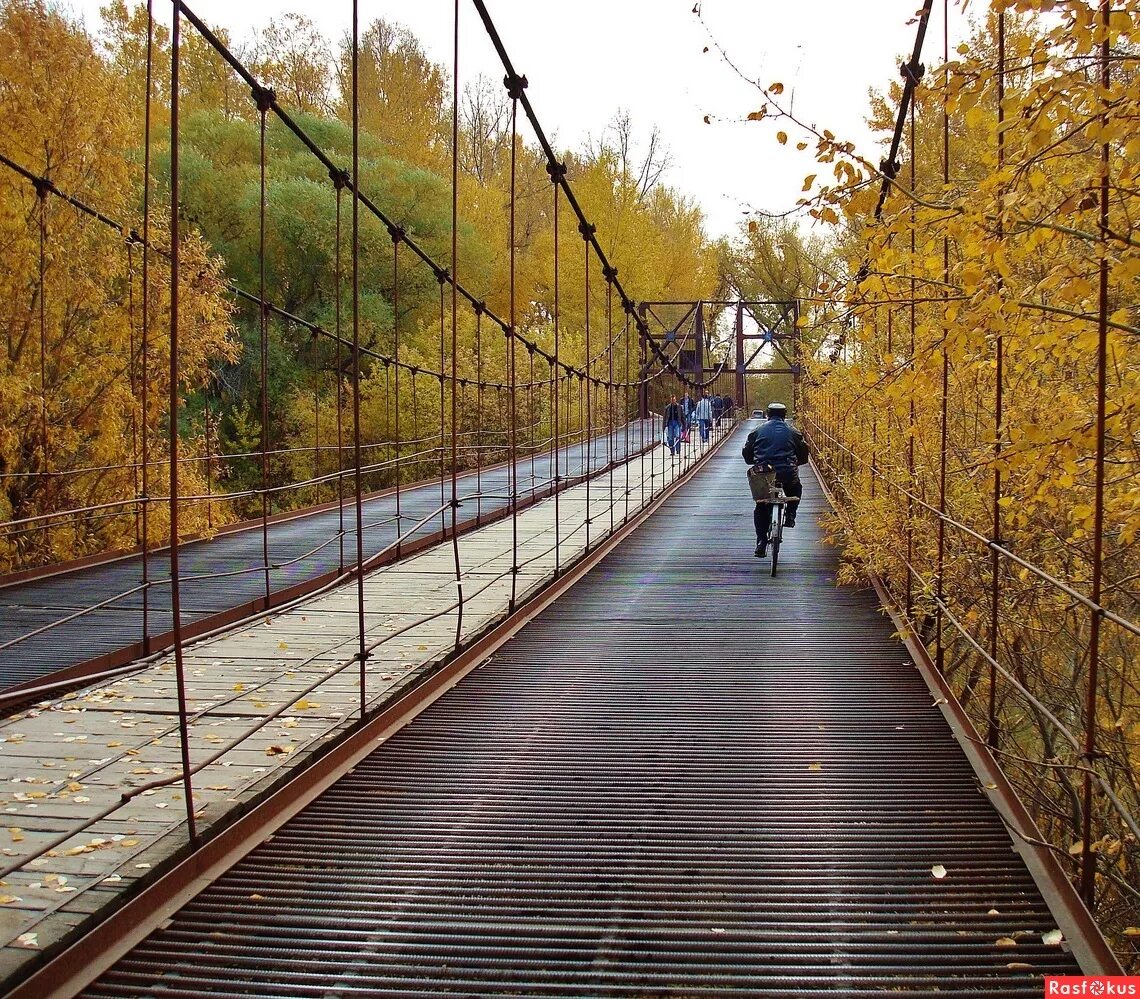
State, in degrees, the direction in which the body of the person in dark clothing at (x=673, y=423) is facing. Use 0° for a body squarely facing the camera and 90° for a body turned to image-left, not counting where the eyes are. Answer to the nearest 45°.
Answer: approximately 0°

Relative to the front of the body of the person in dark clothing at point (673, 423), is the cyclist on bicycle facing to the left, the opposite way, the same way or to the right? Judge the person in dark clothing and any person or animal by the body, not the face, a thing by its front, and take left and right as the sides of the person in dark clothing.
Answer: the opposite way

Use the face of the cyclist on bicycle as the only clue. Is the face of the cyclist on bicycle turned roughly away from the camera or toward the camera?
away from the camera

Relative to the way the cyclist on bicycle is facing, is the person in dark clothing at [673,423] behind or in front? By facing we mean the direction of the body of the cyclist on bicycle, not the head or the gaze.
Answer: in front

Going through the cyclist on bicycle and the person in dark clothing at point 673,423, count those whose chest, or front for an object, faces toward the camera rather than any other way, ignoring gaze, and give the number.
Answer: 1

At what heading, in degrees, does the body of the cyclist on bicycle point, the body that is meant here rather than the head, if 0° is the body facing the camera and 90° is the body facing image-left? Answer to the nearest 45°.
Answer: approximately 180°

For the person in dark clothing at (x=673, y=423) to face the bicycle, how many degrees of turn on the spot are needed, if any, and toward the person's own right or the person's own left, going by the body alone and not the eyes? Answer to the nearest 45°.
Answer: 0° — they already face it
